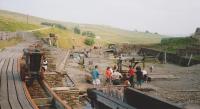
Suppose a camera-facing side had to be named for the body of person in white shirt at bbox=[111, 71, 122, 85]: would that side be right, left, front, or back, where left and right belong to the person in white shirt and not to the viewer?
back

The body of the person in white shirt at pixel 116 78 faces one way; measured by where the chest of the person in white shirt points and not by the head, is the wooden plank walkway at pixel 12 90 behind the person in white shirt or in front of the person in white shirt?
behind
